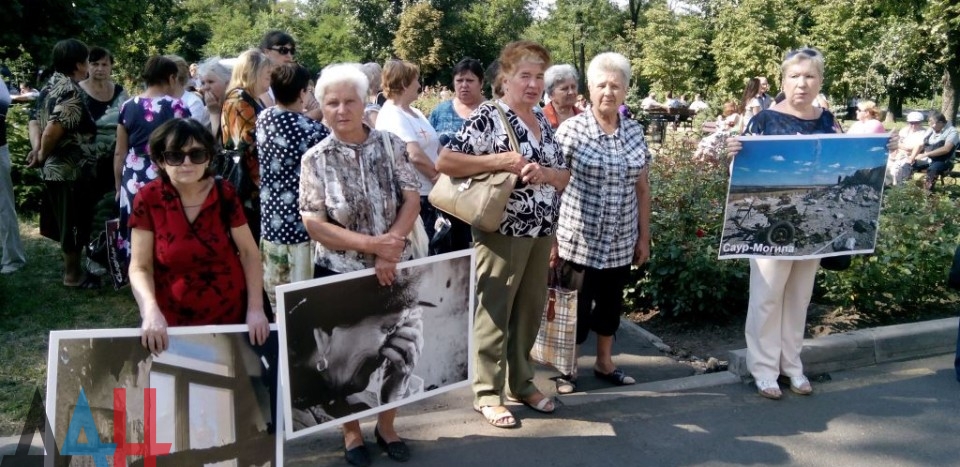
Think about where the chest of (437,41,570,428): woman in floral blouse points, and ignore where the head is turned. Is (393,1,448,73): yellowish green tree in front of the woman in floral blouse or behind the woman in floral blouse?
behind

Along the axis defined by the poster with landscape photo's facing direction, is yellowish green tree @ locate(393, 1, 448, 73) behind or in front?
behind

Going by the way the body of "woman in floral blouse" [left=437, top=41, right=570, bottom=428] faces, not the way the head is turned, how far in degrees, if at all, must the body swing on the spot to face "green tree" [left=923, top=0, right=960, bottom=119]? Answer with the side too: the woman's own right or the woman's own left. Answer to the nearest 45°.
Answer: approximately 90° to the woman's own left

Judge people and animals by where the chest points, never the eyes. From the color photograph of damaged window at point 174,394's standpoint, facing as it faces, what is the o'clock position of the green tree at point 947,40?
The green tree is roughly at 8 o'clock from the color photograph of damaged window.

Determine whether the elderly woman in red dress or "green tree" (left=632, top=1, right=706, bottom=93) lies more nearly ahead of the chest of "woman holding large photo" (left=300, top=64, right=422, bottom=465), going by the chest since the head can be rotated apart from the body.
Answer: the elderly woman in red dress

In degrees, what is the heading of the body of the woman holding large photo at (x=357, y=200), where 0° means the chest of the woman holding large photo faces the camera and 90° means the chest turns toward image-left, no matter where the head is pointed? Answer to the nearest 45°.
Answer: approximately 0°

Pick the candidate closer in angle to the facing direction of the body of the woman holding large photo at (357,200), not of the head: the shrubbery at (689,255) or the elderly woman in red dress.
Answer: the elderly woman in red dress

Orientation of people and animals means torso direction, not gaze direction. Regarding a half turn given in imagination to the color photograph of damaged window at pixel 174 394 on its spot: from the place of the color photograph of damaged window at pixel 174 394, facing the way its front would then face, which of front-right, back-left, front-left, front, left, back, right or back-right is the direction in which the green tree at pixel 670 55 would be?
front-right
